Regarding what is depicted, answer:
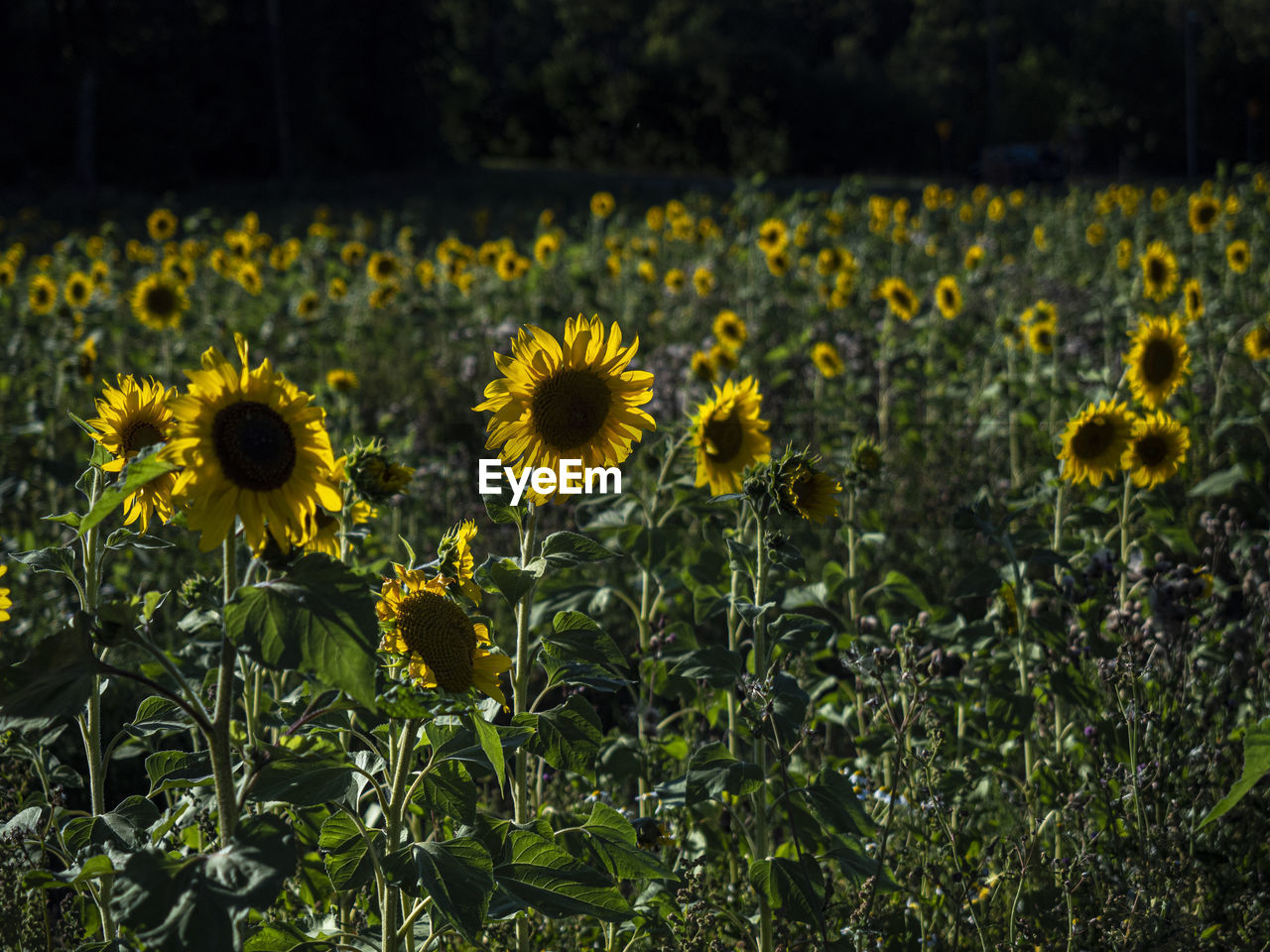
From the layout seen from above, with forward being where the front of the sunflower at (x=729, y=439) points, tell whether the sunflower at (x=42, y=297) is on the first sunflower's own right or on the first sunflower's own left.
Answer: on the first sunflower's own right

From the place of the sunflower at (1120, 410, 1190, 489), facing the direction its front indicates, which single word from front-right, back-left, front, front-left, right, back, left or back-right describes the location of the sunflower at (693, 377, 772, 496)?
front-right

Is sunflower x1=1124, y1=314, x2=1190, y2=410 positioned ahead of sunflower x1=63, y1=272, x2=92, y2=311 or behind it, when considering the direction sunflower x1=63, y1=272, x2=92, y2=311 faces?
ahead
